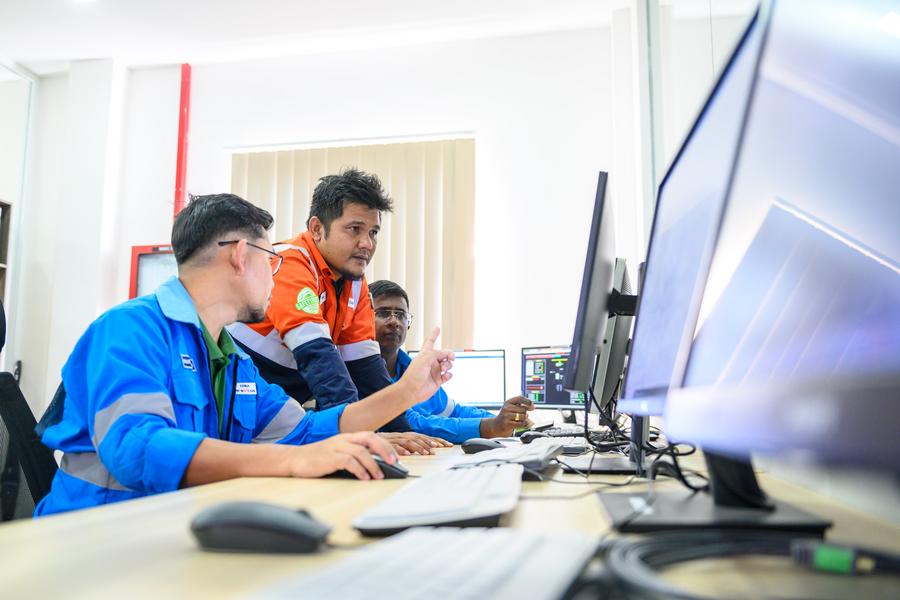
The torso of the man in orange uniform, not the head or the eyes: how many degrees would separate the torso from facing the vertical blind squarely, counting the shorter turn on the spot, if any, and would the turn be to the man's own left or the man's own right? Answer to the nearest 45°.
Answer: approximately 135° to the man's own left

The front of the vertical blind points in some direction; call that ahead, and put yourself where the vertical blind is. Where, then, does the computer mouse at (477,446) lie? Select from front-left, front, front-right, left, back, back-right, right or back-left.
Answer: front

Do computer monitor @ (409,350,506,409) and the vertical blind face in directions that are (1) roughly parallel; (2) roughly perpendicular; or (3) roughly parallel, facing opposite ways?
roughly parallel

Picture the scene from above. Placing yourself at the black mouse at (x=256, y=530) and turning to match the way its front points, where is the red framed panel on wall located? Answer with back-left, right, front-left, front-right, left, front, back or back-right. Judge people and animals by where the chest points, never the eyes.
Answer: left

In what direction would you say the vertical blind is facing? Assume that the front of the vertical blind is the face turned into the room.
toward the camera

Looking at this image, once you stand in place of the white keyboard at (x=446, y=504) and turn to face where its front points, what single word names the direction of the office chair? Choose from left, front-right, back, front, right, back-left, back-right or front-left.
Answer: front-right

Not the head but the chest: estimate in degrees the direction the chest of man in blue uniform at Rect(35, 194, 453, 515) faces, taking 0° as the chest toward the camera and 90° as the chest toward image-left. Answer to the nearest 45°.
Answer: approximately 315°

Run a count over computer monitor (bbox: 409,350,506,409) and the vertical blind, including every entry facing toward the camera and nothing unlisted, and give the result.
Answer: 2

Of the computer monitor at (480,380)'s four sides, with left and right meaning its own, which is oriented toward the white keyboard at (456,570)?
front

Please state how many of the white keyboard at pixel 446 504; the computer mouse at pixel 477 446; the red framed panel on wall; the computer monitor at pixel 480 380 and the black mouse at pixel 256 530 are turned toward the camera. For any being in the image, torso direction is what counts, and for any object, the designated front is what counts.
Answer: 2

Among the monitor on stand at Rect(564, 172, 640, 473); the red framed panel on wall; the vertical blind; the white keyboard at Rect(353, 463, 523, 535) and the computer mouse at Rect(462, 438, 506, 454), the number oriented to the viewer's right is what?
1

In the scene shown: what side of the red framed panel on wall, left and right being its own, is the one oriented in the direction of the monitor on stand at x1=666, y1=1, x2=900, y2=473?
front

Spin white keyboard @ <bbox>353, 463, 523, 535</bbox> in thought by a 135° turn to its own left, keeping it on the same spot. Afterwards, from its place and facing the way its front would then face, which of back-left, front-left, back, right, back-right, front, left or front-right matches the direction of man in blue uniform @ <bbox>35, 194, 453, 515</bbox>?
back

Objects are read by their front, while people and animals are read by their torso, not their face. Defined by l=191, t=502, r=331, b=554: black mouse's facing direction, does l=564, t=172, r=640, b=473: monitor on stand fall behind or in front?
in front

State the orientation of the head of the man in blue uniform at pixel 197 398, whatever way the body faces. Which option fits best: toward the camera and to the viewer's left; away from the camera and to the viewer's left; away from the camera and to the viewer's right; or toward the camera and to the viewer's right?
away from the camera and to the viewer's right

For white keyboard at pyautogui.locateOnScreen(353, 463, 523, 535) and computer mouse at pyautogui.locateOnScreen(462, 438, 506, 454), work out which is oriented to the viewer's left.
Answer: the white keyboard
